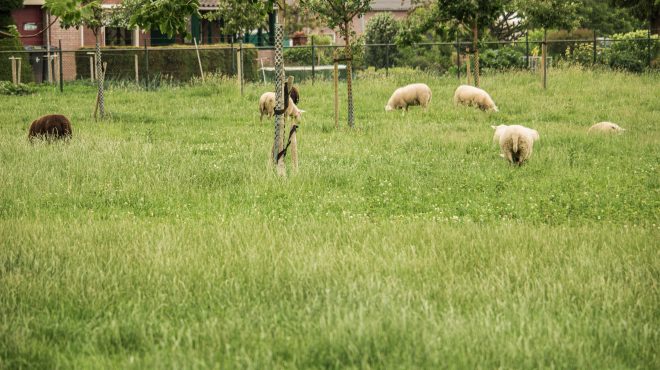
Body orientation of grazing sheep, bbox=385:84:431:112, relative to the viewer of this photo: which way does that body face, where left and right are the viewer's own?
facing to the left of the viewer

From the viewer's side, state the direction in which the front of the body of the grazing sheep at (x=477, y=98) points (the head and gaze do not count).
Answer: to the viewer's right

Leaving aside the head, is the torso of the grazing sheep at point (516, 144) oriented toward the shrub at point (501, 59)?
yes

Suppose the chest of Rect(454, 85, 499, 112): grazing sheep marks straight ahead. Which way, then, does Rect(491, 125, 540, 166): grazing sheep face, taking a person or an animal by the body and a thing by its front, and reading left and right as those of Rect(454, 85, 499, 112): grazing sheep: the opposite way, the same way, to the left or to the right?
to the left

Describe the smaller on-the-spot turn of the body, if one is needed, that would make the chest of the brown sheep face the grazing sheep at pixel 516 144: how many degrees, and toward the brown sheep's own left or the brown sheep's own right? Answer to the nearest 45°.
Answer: approximately 135° to the brown sheep's own left

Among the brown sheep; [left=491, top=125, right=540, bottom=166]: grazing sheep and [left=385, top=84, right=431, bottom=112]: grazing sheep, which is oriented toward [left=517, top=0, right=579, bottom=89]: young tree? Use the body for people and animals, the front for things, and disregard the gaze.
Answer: [left=491, top=125, right=540, bottom=166]: grazing sheep

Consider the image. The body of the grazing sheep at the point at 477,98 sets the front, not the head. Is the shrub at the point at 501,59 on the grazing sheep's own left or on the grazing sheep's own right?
on the grazing sheep's own left

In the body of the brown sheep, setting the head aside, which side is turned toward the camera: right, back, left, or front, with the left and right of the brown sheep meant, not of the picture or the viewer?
left

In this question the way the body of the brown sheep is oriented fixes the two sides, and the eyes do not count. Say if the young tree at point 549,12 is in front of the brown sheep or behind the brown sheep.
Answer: behind

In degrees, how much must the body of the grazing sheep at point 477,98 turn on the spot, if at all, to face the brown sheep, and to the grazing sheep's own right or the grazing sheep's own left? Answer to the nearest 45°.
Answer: approximately 135° to the grazing sheep's own right

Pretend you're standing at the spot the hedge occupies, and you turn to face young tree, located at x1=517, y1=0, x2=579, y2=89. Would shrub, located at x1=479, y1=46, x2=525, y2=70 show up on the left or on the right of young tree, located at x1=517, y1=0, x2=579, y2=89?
left

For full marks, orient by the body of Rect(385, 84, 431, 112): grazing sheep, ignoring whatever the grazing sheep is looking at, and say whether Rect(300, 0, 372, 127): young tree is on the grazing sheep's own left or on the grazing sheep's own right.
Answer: on the grazing sheep's own left

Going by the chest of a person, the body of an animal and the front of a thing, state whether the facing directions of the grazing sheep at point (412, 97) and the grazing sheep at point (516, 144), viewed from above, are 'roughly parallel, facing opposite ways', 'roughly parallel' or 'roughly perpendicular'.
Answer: roughly perpendicular
